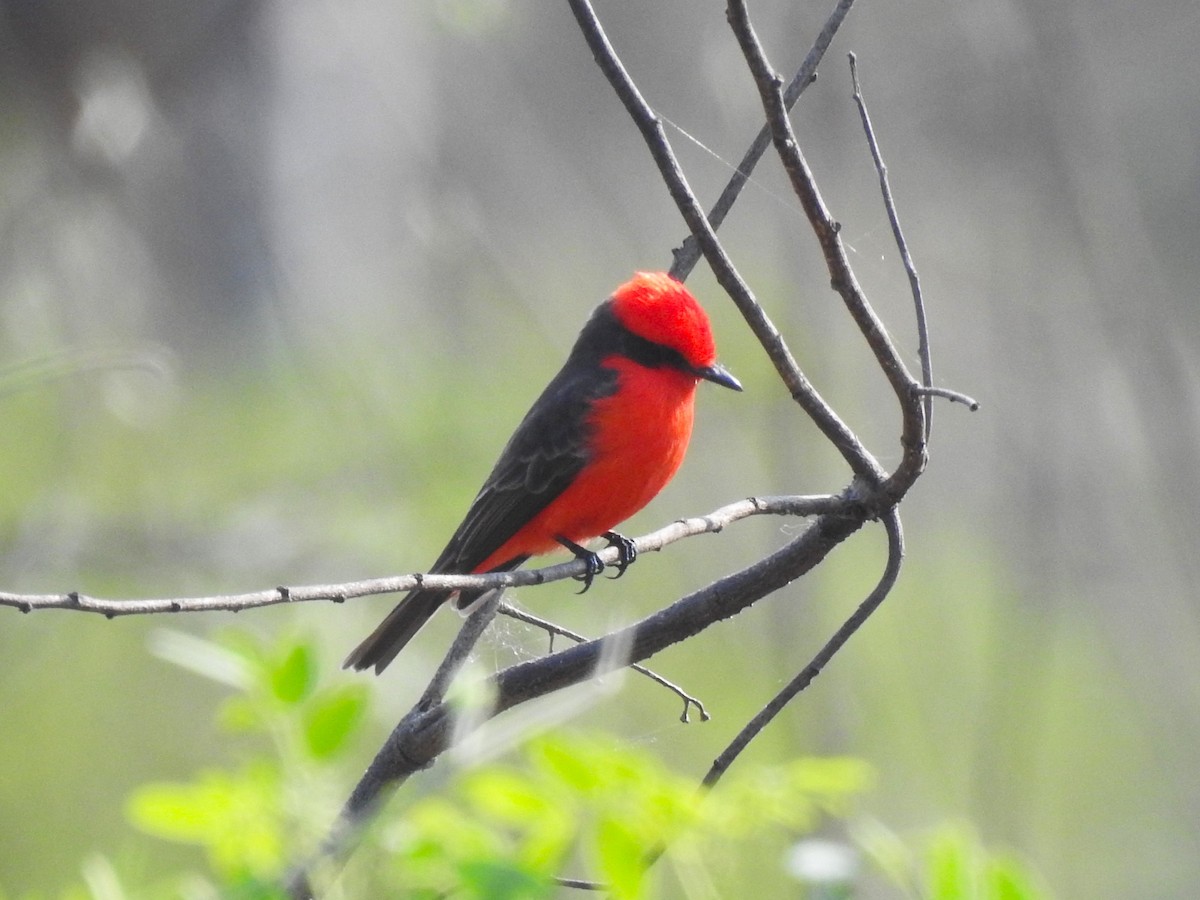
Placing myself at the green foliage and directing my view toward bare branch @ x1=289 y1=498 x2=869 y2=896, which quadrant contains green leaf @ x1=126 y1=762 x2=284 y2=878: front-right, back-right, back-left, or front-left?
front-left

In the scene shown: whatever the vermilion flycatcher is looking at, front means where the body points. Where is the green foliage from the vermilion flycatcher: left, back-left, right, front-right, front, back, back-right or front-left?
right

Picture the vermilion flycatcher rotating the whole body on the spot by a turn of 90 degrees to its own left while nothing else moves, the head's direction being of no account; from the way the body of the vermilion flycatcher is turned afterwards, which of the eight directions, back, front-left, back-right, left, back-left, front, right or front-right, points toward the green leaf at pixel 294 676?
back

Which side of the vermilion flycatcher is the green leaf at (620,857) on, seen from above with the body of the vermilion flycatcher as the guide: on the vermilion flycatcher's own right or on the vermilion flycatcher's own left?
on the vermilion flycatcher's own right

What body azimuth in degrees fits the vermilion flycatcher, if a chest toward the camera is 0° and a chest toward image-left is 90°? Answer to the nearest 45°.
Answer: approximately 270°

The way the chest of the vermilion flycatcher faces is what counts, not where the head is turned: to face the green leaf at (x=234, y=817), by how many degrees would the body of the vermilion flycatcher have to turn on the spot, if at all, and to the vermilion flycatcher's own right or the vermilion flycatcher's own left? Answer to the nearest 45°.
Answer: approximately 90° to the vermilion flycatcher's own right

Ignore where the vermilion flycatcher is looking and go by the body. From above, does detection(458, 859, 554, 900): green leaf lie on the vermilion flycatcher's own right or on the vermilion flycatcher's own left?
on the vermilion flycatcher's own right
